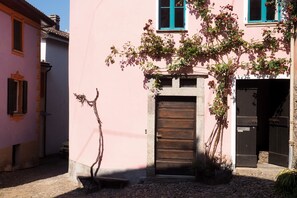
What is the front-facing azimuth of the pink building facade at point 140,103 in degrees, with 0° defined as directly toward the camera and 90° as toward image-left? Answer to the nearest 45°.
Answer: approximately 0°

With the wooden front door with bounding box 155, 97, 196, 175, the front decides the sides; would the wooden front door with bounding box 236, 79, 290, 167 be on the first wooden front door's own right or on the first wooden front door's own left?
on the first wooden front door's own left

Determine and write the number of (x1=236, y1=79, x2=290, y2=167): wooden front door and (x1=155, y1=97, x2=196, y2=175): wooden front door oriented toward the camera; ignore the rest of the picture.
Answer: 2

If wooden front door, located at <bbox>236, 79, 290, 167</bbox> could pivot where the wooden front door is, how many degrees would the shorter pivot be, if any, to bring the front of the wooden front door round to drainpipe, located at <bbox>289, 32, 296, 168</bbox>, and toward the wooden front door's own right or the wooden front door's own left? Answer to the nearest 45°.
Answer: approximately 45° to the wooden front door's own left

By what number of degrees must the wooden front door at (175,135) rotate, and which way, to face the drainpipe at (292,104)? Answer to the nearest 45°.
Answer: approximately 90° to its left

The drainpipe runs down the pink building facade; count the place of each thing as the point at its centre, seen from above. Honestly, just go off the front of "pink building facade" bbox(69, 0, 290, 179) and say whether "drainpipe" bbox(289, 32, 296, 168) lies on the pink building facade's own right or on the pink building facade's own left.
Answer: on the pink building facade's own left

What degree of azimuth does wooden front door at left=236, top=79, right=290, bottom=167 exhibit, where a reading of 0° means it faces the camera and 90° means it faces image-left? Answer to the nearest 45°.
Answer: approximately 0°
